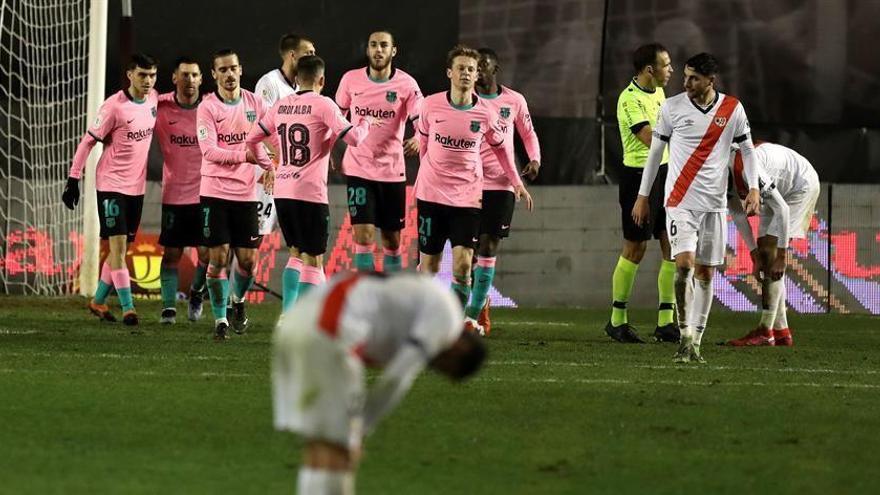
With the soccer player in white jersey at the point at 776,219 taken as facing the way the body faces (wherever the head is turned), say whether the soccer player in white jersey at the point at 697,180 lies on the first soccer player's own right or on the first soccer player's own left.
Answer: on the first soccer player's own left

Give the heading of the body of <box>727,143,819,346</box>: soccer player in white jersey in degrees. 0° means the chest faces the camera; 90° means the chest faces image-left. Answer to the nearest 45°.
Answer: approximately 90°
